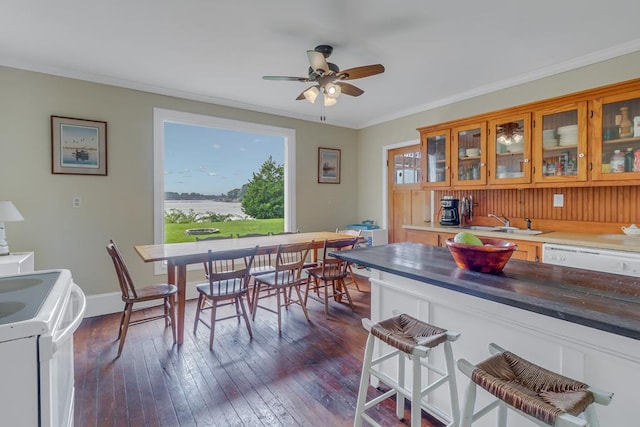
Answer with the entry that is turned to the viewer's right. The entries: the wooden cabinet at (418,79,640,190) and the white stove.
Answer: the white stove

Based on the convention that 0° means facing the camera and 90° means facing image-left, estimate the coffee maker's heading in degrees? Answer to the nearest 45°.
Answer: approximately 45°

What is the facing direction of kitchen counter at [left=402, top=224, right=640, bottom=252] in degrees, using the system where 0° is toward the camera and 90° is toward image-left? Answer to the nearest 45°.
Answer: approximately 45°

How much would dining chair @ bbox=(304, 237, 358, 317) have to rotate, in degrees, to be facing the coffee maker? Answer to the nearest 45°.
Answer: approximately 135° to its right

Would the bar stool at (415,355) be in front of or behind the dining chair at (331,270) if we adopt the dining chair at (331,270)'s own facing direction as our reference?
behind

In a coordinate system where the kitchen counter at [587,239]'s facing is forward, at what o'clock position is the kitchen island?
The kitchen island is roughly at 11 o'clock from the kitchen counter.

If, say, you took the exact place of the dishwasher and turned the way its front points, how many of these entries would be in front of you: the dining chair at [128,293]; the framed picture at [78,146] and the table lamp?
3

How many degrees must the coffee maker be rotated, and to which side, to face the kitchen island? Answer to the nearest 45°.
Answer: approximately 45° to its left

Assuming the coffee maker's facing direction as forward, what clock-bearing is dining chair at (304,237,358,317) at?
The dining chair is roughly at 12 o'clock from the coffee maker.

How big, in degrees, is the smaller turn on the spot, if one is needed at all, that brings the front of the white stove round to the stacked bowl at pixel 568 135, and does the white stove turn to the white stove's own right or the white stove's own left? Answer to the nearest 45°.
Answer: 0° — it already faces it

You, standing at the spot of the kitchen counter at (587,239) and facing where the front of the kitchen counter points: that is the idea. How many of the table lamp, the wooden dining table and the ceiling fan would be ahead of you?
3

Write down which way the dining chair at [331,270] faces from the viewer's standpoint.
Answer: facing away from the viewer and to the left of the viewer
